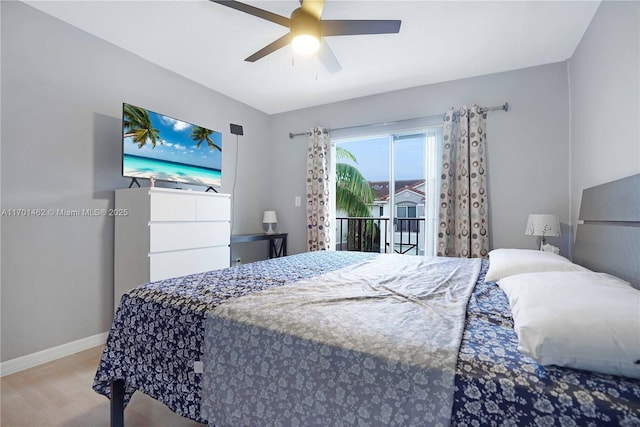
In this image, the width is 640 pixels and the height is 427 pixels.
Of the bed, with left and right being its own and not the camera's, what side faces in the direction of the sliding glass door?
right

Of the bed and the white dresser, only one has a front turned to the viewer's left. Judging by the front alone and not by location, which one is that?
the bed

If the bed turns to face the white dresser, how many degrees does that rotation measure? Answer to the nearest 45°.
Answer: approximately 45° to its right

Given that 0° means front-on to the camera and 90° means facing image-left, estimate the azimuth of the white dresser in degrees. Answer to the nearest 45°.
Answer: approximately 315°

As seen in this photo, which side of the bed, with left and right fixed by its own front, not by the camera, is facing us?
left

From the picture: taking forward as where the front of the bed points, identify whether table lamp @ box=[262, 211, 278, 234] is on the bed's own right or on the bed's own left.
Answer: on the bed's own right

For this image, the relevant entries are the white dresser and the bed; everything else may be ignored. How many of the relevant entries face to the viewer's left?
1

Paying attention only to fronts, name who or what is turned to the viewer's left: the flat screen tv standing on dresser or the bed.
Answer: the bed

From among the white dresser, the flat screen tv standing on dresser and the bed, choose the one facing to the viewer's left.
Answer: the bed

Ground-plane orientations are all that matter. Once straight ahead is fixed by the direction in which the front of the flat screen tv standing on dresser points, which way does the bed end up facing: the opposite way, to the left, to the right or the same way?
the opposite way

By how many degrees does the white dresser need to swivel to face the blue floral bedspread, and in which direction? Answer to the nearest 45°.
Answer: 0° — it already faces it
